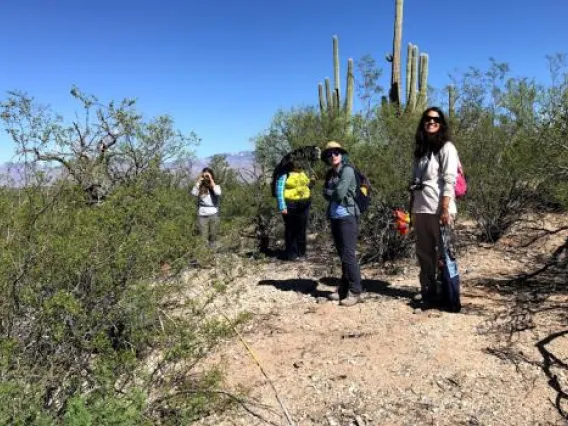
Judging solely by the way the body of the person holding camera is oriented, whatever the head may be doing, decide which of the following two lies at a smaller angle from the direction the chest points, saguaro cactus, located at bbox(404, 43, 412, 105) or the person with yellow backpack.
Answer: the person with yellow backpack

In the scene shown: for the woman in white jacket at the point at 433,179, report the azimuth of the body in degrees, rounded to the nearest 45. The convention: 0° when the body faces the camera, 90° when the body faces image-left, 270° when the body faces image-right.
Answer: approximately 45°

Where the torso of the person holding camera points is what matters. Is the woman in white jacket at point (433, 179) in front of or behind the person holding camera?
in front

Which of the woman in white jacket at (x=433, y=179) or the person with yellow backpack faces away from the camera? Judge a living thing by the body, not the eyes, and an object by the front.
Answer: the person with yellow backpack

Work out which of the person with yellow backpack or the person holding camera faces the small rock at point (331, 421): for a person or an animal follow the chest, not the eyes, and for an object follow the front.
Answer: the person holding camera

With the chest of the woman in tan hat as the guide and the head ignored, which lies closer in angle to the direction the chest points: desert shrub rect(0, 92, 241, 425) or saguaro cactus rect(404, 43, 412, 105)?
the desert shrub

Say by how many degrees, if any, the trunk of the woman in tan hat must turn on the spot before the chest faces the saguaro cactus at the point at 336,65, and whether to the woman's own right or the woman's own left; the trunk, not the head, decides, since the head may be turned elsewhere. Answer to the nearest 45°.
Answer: approximately 135° to the woman's own right

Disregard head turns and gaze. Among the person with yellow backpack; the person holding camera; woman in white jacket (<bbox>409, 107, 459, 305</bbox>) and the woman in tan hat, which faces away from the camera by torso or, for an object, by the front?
the person with yellow backpack

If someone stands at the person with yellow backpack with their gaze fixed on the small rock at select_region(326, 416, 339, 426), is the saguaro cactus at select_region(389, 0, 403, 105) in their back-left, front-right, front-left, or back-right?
back-left

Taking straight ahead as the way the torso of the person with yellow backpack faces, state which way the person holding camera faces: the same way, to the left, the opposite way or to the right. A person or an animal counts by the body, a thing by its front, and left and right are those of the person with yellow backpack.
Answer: the opposite way

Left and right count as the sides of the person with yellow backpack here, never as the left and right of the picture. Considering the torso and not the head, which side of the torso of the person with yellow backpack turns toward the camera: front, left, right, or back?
back

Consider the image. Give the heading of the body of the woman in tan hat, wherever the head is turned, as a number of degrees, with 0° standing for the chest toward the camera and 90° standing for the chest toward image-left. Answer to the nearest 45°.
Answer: approximately 45°

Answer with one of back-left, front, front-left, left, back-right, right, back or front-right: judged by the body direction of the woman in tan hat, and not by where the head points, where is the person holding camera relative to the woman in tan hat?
right

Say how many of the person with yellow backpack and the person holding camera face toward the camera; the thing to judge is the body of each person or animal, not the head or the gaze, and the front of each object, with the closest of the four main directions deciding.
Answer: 1
